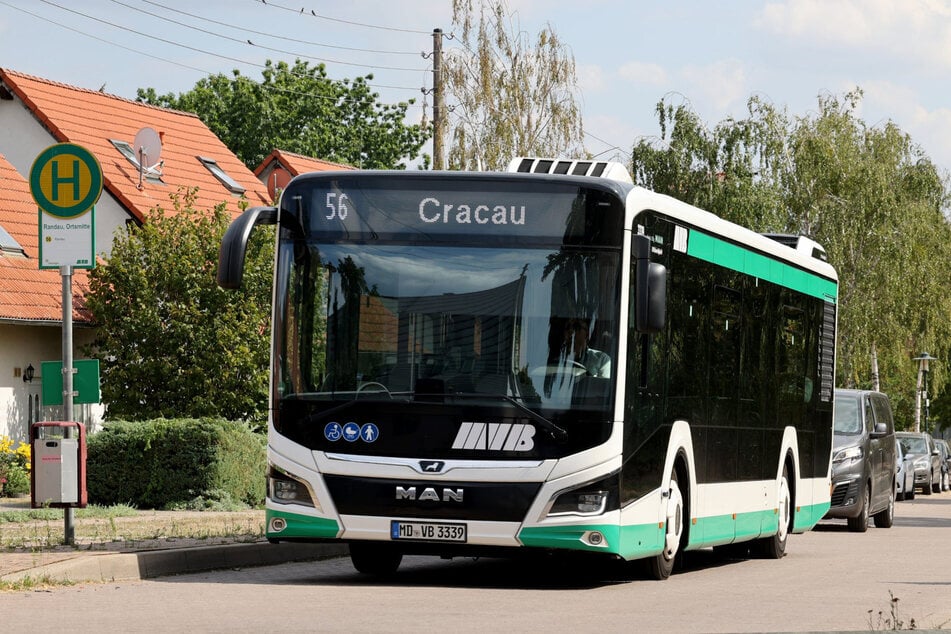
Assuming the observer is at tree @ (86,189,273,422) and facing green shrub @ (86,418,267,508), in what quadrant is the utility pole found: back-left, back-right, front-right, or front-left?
back-left

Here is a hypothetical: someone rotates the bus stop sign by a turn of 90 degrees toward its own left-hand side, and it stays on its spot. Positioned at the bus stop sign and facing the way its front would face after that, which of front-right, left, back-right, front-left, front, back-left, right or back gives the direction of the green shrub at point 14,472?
left

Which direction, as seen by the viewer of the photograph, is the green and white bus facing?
facing the viewer and to the left of the viewer

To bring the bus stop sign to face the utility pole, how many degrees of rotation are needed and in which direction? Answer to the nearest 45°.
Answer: approximately 180°

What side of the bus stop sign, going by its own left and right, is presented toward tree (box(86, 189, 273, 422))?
back

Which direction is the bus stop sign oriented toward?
toward the camera

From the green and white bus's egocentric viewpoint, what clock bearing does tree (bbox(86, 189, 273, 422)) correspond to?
The tree is roughly at 4 o'clock from the green and white bus.

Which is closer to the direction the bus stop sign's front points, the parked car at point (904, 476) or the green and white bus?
the green and white bus
